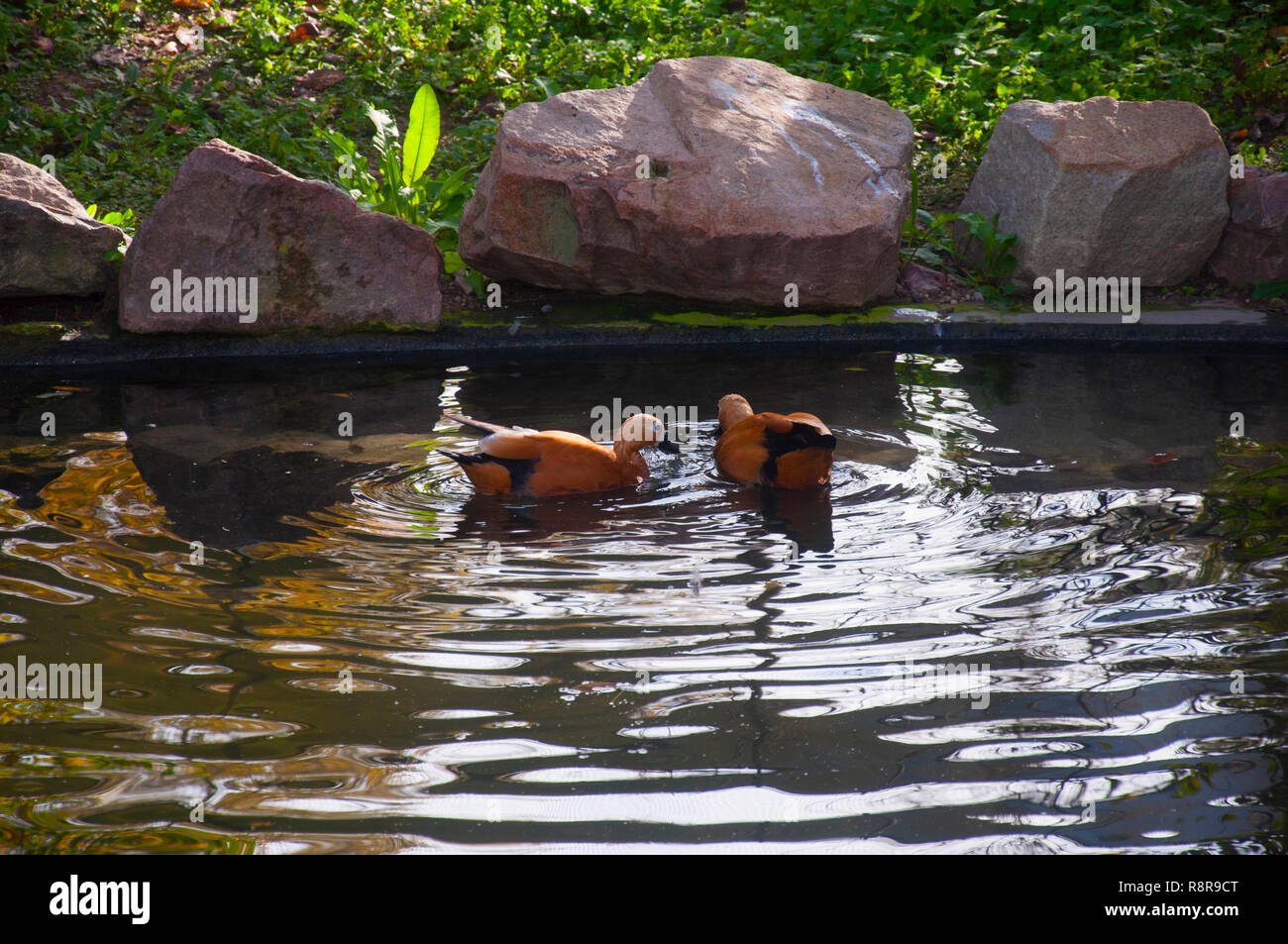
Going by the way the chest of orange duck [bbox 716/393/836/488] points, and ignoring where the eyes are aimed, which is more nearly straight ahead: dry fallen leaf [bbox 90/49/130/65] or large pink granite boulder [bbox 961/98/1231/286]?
the dry fallen leaf

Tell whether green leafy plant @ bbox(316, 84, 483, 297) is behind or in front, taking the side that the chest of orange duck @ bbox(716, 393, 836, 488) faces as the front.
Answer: in front

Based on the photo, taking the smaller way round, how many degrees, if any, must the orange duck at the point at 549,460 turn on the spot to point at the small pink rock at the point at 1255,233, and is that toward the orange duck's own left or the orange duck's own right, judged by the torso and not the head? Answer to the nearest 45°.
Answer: approximately 45° to the orange duck's own left

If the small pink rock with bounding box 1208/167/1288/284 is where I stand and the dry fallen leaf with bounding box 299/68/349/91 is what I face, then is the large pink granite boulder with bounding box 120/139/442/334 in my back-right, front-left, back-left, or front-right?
front-left

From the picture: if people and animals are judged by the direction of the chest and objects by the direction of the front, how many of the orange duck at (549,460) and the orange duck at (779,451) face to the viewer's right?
1

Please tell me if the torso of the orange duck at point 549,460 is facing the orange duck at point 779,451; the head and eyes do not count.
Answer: yes

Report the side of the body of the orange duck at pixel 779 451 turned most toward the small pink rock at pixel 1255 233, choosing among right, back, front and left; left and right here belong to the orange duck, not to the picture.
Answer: right

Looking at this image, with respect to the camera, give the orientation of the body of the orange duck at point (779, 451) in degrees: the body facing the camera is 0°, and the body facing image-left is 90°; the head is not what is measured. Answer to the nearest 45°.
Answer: approximately 135°

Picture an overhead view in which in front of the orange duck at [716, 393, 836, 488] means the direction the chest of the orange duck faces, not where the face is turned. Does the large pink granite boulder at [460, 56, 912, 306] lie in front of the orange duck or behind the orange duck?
in front

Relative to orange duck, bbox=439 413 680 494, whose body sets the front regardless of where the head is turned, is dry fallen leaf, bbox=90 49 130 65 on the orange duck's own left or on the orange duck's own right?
on the orange duck's own left

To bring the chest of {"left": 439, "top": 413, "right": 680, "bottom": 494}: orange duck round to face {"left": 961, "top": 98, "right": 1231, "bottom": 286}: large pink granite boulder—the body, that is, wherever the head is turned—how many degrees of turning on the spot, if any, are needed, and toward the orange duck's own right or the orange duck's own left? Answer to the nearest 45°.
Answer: approximately 45° to the orange duck's own left

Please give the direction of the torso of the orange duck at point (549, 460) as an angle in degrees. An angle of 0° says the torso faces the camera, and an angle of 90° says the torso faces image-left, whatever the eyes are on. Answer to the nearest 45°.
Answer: approximately 270°
